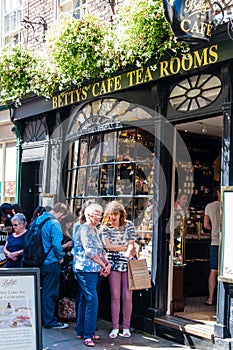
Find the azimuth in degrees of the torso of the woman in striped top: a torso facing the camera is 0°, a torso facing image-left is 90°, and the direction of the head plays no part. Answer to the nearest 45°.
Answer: approximately 0°

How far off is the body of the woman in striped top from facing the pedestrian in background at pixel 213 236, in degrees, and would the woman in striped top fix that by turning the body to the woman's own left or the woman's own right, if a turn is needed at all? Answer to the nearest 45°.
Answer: approximately 135° to the woman's own left

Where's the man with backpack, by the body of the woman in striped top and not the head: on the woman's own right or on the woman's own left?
on the woman's own right

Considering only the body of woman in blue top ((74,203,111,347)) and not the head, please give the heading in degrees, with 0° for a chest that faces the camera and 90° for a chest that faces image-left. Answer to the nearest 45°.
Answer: approximately 315°

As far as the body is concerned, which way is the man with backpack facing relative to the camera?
to the viewer's right

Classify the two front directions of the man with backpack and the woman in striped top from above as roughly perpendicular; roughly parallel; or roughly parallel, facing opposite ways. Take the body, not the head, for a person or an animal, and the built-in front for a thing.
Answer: roughly perpendicular

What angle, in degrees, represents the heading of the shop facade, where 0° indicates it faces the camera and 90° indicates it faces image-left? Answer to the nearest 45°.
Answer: approximately 45°

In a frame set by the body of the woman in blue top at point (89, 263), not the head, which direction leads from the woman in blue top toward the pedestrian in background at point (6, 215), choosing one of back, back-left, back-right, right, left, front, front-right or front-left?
back

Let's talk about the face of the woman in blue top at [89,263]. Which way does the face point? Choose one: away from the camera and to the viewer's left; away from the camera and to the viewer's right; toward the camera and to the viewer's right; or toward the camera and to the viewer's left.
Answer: toward the camera and to the viewer's right
